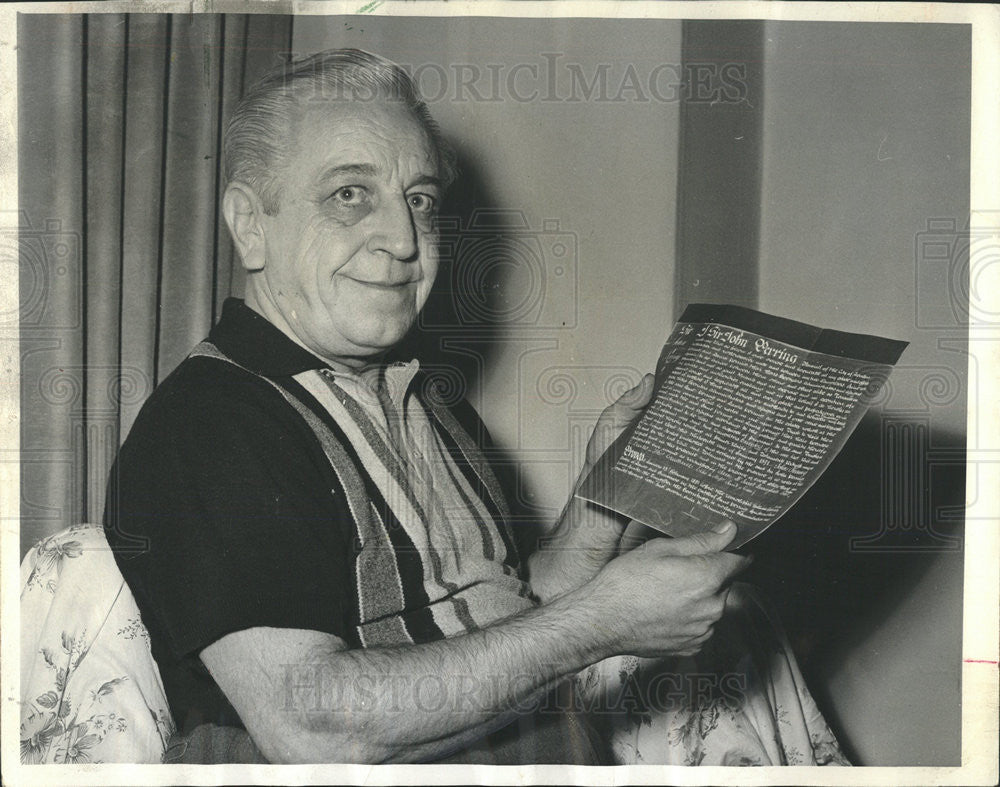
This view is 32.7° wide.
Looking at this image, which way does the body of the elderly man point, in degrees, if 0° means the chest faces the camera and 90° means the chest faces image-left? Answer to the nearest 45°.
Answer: approximately 315°
